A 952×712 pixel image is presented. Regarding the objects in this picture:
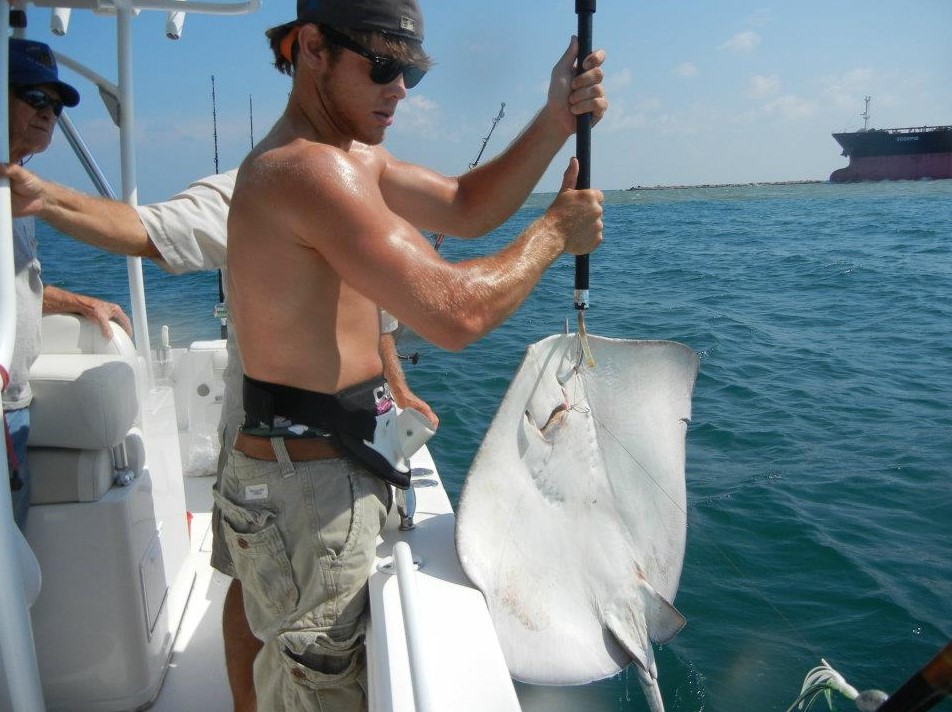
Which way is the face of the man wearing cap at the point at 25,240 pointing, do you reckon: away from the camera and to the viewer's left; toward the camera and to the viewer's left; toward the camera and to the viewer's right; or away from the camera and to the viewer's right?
toward the camera and to the viewer's right

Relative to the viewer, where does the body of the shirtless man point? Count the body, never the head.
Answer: to the viewer's right

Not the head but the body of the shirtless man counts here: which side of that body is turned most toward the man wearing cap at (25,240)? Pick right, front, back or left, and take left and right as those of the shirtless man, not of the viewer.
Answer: back
